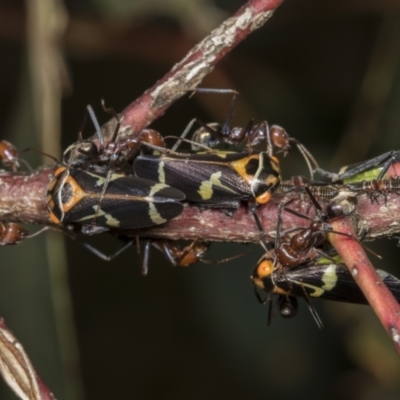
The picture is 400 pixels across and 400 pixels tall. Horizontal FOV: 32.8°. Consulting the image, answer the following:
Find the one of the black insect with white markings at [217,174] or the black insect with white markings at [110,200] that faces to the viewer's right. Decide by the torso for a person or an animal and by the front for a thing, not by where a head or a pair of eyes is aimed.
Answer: the black insect with white markings at [217,174]

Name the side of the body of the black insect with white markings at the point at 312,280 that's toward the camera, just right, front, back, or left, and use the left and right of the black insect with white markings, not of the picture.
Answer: left

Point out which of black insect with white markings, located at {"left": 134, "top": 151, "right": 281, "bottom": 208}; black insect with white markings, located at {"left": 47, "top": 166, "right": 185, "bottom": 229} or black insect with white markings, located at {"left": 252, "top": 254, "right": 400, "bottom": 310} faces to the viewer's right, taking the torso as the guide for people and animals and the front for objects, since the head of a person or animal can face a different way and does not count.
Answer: black insect with white markings, located at {"left": 134, "top": 151, "right": 281, "bottom": 208}

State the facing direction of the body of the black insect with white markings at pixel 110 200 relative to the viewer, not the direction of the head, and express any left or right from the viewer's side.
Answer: facing to the left of the viewer

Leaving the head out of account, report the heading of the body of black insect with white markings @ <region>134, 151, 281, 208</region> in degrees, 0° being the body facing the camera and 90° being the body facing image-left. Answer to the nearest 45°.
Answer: approximately 270°

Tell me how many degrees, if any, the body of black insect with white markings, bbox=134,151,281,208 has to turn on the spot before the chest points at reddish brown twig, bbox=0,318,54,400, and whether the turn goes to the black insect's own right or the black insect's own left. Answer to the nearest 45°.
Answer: approximately 135° to the black insect's own right
